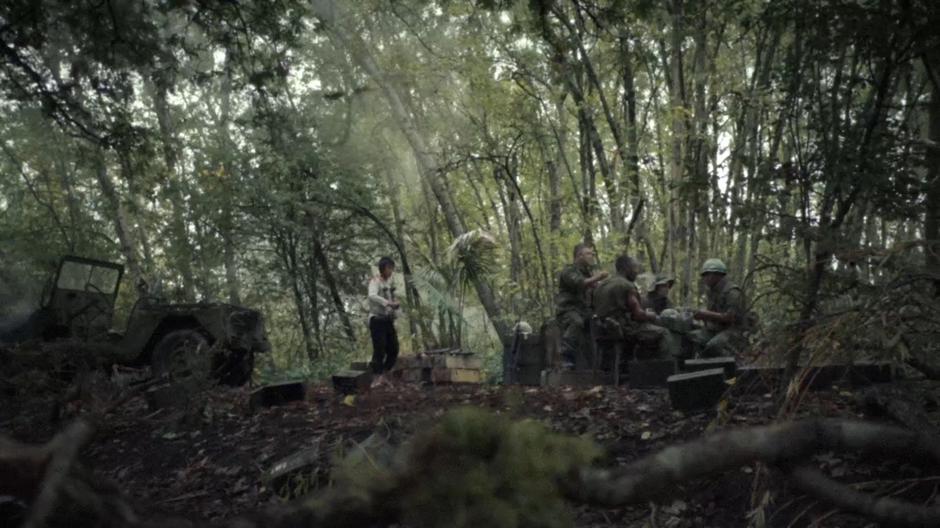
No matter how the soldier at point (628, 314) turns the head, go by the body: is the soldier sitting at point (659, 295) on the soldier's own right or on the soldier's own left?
on the soldier's own left

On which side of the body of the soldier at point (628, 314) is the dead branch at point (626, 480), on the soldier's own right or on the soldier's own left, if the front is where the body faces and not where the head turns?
on the soldier's own right

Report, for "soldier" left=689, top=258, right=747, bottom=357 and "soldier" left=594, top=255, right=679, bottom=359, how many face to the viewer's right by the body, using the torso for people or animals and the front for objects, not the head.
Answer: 1

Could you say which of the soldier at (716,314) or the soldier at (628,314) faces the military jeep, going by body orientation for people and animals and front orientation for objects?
the soldier at (716,314)

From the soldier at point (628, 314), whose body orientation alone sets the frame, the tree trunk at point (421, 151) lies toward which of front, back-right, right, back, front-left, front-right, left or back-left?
back-left

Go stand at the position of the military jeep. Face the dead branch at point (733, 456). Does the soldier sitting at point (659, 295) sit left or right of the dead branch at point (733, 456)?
left

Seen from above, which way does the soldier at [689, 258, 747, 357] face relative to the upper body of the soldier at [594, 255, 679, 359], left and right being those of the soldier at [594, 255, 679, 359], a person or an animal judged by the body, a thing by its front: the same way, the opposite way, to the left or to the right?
the opposite way

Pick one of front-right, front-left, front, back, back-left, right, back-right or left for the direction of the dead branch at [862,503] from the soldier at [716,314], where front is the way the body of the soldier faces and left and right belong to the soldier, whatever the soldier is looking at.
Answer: left

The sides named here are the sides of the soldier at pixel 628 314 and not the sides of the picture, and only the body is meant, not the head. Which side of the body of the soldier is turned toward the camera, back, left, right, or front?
right

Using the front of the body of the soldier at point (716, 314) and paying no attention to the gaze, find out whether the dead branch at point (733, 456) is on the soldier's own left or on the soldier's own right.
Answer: on the soldier's own left

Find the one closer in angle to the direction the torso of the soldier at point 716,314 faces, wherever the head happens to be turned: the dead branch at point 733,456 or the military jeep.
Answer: the military jeep

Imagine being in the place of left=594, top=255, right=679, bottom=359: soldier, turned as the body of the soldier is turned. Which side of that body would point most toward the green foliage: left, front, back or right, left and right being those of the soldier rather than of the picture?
right

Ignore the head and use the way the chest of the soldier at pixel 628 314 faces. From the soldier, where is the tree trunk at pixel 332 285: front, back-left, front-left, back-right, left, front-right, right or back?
back-left

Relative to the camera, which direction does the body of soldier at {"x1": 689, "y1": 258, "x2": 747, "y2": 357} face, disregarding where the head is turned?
to the viewer's left

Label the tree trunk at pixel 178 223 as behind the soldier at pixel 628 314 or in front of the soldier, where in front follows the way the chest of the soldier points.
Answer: behind

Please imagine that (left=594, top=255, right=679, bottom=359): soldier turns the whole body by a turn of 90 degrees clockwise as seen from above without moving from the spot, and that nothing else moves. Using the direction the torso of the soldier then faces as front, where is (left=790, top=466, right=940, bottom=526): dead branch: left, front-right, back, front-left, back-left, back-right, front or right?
front
